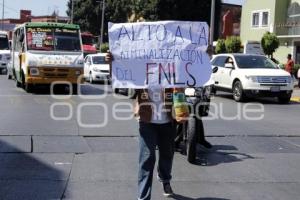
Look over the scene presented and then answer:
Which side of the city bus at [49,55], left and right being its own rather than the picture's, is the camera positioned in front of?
front

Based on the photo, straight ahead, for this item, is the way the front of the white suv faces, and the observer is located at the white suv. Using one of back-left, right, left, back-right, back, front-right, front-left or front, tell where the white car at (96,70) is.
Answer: back

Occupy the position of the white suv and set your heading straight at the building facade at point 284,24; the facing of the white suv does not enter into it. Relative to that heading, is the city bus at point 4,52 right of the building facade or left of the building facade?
left

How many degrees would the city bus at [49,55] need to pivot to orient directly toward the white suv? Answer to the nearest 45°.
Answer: approximately 90° to its left

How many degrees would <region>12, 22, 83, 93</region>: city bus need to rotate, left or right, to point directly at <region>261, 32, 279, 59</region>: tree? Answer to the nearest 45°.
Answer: approximately 135° to its left

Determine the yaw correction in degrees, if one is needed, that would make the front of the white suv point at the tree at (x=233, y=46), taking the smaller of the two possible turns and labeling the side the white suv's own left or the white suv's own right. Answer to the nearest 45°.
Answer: approximately 135° to the white suv's own left

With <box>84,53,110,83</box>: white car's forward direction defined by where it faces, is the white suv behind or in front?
in front

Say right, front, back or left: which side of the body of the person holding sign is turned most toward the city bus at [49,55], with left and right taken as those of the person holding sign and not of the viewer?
back

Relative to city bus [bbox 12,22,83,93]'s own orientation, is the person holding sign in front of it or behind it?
in front

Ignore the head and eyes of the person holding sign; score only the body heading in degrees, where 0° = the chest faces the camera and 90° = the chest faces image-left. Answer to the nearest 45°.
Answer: approximately 0°

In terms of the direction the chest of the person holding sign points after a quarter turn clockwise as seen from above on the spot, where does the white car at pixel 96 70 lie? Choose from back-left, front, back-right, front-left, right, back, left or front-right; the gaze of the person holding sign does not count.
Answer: right

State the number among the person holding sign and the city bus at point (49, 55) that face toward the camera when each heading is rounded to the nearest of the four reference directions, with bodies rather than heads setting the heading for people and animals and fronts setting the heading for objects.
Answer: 2
